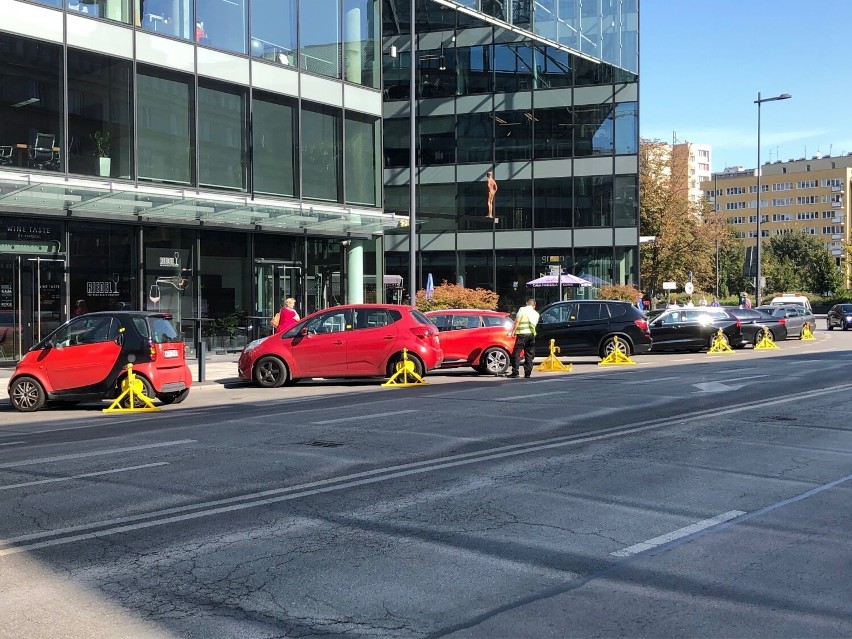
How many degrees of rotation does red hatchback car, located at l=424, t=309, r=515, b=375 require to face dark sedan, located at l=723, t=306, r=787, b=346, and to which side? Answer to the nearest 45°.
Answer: approximately 135° to its right

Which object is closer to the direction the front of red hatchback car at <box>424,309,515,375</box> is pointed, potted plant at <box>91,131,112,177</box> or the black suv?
the potted plant

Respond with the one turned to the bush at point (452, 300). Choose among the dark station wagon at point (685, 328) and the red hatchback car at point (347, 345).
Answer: the dark station wagon

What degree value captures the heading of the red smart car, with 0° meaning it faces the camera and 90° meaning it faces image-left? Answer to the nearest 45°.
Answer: approximately 135°

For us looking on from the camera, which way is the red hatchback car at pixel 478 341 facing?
facing to the left of the viewer

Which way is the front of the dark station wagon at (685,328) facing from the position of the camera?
facing to the left of the viewer

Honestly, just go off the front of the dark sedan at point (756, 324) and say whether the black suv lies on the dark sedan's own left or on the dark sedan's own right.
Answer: on the dark sedan's own left

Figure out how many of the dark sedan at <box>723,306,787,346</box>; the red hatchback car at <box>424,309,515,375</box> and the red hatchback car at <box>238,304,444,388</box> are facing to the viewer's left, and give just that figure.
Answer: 3

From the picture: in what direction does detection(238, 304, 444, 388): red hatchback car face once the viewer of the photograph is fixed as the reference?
facing to the left of the viewer

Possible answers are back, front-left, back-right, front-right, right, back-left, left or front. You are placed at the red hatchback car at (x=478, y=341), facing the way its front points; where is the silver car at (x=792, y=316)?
back-right

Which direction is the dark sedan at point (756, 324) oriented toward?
to the viewer's left

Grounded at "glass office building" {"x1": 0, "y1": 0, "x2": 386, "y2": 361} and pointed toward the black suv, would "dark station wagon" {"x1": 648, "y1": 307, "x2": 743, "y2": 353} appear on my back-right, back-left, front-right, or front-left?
front-left
